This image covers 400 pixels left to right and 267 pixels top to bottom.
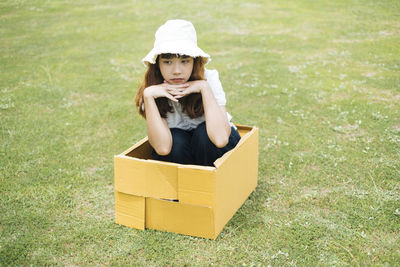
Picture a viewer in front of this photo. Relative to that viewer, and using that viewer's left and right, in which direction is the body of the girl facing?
facing the viewer
